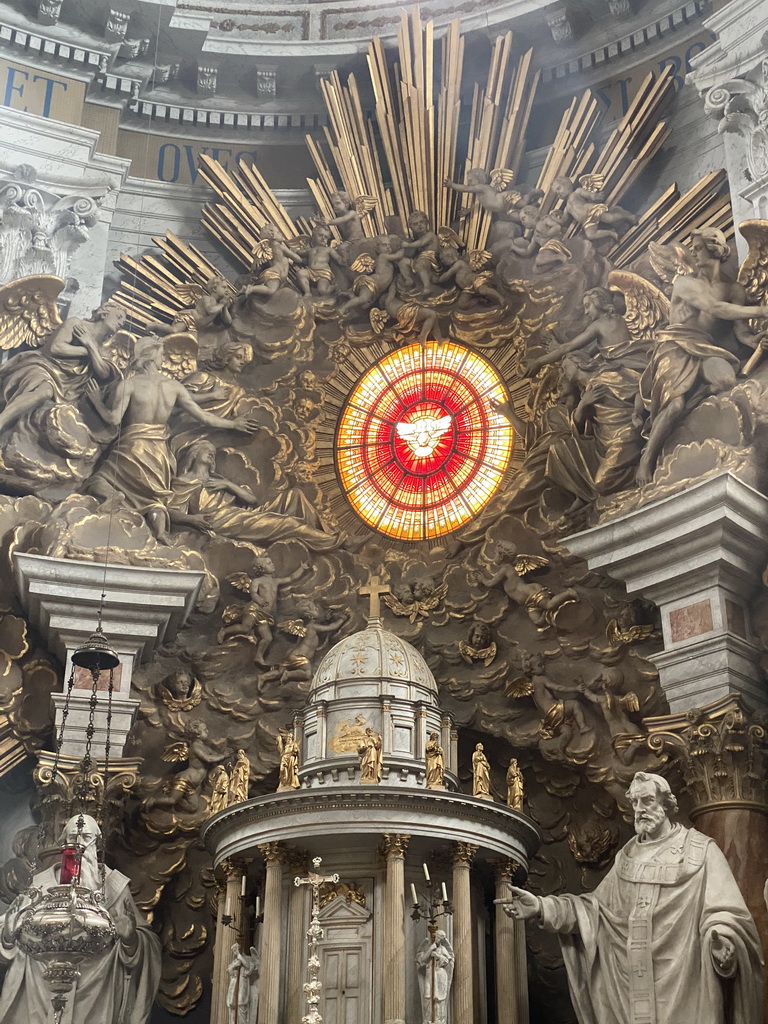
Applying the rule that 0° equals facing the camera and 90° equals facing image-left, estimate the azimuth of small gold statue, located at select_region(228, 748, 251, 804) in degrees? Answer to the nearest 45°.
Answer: approximately 45°

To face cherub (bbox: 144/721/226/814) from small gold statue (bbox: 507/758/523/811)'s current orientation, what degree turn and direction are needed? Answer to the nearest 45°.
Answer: approximately 135° to its right

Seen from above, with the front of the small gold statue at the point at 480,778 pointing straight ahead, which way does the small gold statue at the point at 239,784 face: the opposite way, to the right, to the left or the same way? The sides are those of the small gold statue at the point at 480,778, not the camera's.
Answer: to the right

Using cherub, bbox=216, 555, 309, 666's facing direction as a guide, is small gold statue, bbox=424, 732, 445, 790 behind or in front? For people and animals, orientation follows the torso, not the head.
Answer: in front
